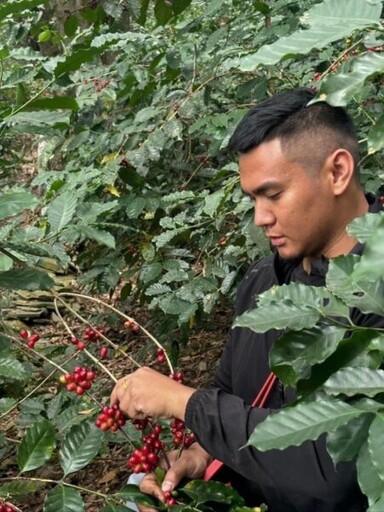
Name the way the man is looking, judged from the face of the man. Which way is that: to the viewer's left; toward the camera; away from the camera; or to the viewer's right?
to the viewer's left

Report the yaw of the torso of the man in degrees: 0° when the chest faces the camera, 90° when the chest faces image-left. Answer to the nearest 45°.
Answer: approximately 45°
